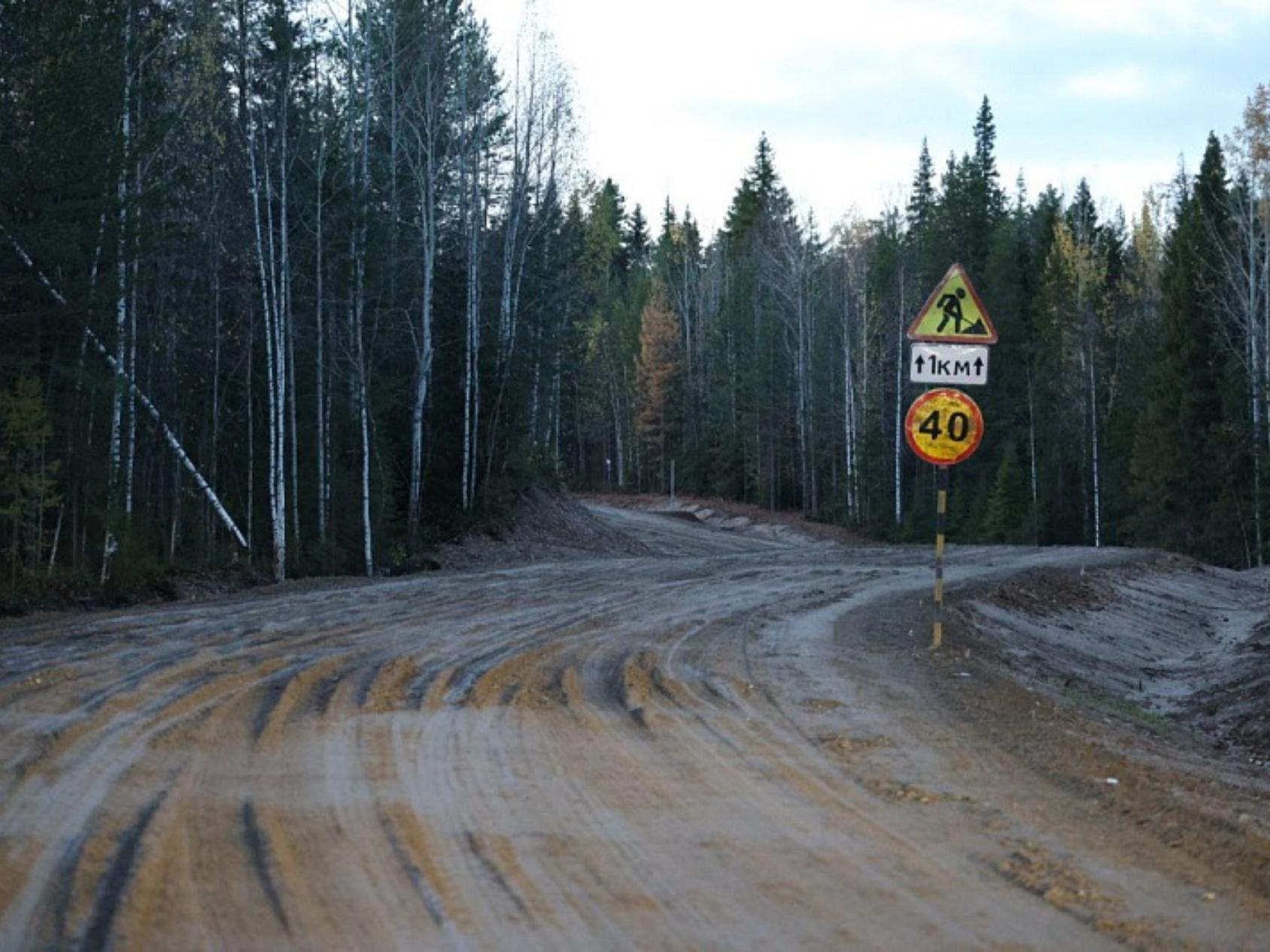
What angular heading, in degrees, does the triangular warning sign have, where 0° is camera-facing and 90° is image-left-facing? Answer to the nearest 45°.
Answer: approximately 0°

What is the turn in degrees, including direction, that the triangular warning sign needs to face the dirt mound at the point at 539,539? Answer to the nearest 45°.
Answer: approximately 135° to its right
